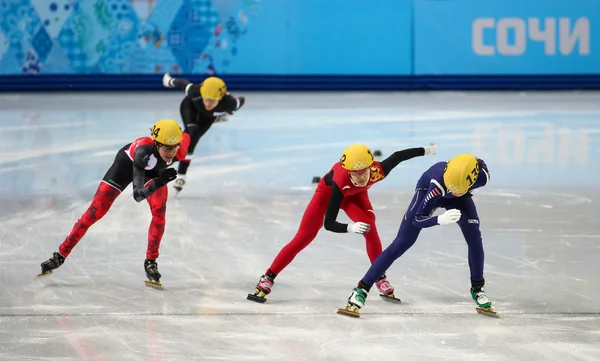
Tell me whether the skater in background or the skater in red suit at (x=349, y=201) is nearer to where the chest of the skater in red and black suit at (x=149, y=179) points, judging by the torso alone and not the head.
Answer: the skater in red suit

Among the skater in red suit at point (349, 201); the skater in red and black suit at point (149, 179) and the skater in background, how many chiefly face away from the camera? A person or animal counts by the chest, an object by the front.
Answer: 0

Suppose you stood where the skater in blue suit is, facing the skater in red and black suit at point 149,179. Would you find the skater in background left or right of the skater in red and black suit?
right

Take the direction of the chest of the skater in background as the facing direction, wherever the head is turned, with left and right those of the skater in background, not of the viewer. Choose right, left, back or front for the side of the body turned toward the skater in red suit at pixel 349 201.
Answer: front

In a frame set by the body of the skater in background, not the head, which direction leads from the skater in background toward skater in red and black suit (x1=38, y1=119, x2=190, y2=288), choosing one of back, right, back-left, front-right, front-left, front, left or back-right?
front

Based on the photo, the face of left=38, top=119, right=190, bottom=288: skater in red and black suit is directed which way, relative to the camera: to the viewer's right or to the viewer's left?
to the viewer's right

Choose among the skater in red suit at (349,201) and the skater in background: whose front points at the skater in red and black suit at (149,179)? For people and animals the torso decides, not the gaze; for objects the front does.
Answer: the skater in background

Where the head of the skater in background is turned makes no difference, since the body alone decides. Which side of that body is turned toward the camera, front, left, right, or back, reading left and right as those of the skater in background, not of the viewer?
front
